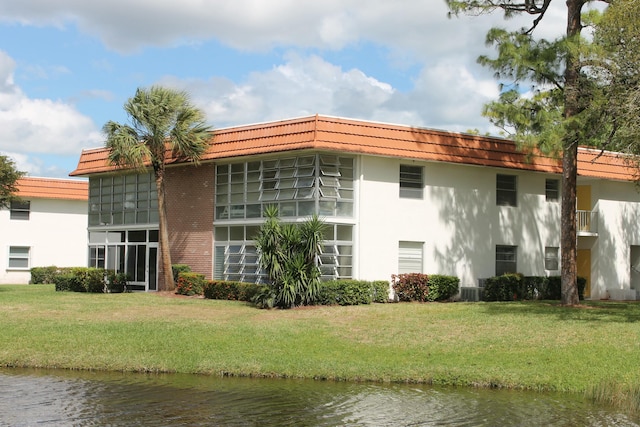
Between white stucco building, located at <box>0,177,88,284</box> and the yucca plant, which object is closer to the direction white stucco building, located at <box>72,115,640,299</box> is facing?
the yucca plant

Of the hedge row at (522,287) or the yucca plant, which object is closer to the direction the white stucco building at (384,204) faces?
the yucca plant

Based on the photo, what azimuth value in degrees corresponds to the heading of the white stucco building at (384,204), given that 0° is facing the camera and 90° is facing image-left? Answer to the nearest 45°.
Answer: approximately 45°

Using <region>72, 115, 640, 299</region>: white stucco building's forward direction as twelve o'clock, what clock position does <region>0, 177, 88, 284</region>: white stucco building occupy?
<region>0, 177, 88, 284</region>: white stucco building is roughly at 3 o'clock from <region>72, 115, 640, 299</region>: white stucco building.

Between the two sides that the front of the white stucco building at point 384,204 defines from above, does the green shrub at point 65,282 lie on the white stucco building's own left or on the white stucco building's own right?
on the white stucco building's own right

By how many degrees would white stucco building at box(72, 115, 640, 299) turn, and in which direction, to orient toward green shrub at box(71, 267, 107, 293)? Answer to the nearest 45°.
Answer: approximately 45° to its right

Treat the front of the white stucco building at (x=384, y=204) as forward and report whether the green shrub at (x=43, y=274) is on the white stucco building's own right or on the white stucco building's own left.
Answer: on the white stucco building's own right
